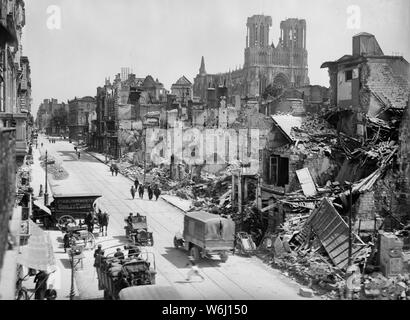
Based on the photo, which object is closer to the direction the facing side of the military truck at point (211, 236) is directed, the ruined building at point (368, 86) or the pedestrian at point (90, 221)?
the pedestrian

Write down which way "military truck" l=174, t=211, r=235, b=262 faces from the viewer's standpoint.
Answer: facing away from the viewer and to the left of the viewer

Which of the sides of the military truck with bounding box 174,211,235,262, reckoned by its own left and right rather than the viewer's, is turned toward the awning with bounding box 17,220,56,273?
left

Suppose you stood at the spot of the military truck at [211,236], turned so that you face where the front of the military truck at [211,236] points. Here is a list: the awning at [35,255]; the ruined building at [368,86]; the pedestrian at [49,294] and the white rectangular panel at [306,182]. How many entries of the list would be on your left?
2

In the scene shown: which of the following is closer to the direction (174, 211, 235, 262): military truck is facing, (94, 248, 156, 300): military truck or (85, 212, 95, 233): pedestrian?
the pedestrian

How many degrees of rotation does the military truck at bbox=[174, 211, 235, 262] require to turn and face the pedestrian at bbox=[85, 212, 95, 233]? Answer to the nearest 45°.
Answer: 0° — it already faces them

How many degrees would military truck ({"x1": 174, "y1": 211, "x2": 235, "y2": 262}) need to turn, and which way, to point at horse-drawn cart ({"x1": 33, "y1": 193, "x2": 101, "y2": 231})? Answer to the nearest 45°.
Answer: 0° — it already faces it

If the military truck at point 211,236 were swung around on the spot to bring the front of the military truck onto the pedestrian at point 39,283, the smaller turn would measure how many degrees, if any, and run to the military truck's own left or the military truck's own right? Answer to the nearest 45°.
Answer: approximately 90° to the military truck's own left

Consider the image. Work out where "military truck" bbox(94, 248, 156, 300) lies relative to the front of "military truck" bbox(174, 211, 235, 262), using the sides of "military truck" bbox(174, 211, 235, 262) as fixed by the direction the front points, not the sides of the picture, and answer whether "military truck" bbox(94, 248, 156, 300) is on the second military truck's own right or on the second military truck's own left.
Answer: on the second military truck's own left
